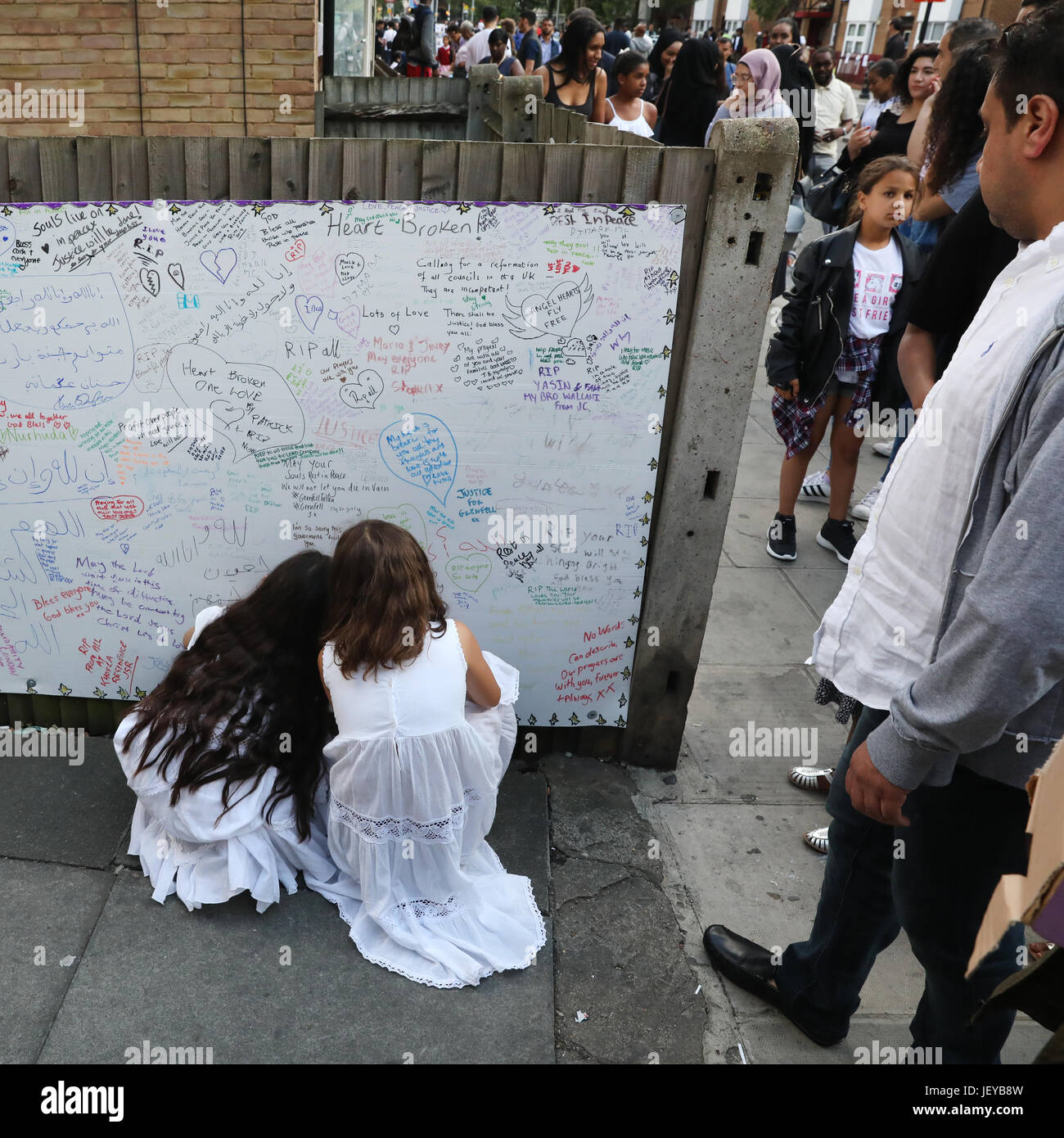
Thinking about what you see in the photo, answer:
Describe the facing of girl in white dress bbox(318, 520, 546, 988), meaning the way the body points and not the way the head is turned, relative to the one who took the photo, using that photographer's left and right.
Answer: facing away from the viewer

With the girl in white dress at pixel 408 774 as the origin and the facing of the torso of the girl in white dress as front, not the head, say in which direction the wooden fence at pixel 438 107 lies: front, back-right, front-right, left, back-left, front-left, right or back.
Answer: front

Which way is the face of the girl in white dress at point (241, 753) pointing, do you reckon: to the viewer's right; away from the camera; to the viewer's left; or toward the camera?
away from the camera

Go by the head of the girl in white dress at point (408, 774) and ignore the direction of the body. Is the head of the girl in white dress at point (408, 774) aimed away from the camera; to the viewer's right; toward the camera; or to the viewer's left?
away from the camera

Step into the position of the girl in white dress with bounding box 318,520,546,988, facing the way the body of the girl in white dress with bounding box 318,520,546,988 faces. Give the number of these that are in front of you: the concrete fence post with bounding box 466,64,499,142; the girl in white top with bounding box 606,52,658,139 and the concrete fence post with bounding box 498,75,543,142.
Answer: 3

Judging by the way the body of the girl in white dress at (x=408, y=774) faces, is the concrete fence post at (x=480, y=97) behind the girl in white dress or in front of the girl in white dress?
in front

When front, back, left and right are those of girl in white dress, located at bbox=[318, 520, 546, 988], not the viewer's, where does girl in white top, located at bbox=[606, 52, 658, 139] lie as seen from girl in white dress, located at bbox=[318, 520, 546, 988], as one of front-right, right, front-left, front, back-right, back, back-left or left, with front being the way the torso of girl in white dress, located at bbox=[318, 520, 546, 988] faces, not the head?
front

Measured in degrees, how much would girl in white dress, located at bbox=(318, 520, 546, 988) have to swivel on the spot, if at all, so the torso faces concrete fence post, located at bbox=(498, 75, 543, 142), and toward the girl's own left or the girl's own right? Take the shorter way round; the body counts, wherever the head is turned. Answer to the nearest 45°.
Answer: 0° — they already face it
